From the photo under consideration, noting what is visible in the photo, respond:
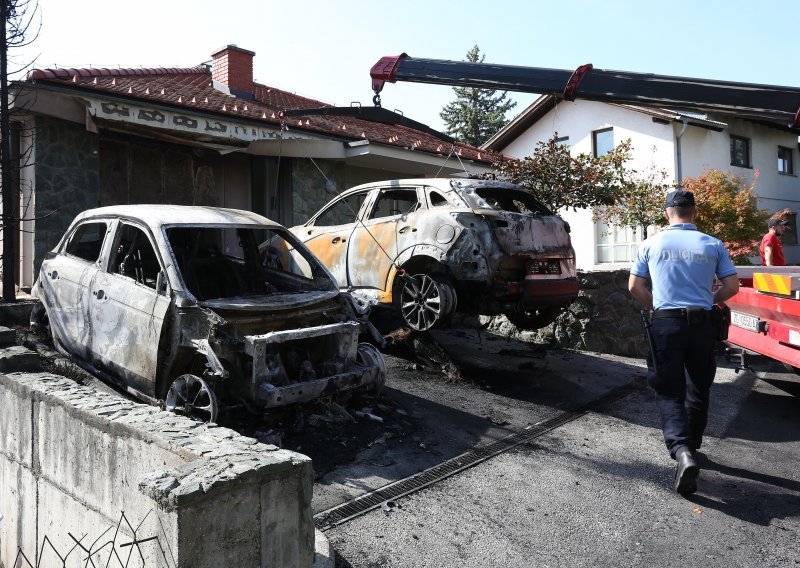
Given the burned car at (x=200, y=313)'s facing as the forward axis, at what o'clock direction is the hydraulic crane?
The hydraulic crane is roughly at 11 o'clock from the burned car.

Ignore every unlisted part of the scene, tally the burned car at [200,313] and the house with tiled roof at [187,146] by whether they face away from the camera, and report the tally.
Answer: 0

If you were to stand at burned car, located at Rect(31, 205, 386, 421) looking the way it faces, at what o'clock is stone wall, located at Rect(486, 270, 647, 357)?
The stone wall is roughly at 10 o'clock from the burned car.

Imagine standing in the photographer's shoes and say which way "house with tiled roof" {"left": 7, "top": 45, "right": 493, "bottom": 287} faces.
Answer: facing the viewer and to the right of the viewer

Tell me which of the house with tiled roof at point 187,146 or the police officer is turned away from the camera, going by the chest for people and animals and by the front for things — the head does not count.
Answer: the police officer

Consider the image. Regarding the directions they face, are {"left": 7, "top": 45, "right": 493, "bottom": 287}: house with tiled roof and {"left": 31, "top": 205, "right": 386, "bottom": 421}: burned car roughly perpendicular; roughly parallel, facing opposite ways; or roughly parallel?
roughly parallel

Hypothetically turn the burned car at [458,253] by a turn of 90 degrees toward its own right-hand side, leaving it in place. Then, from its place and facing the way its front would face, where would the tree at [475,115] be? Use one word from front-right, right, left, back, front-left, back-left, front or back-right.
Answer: front-left

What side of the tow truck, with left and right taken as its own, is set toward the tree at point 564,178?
left

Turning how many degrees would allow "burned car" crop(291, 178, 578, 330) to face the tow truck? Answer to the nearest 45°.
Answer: approximately 135° to its right

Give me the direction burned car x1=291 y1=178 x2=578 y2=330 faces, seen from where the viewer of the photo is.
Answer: facing away from the viewer and to the left of the viewer

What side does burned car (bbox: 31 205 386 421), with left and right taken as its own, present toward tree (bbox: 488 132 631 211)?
left

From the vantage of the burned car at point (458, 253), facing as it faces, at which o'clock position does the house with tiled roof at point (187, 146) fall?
The house with tiled roof is roughly at 12 o'clock from the burned car.

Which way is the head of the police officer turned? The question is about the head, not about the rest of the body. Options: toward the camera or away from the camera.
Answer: away from the camera

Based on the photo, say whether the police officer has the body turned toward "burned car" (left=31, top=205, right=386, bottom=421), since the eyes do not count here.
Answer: no

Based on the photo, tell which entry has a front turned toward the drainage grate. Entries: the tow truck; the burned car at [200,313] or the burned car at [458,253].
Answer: the burned car at [200,313]

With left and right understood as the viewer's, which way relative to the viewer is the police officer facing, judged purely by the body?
facing away from the viewer
